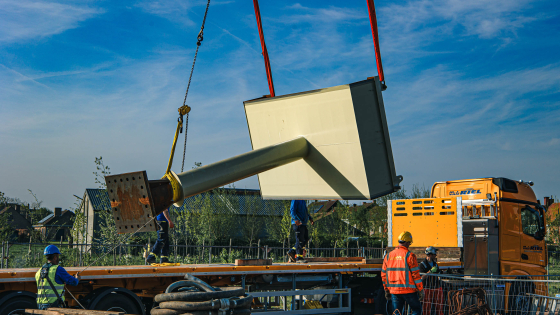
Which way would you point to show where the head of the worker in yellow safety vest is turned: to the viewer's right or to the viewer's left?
to the viewer's right

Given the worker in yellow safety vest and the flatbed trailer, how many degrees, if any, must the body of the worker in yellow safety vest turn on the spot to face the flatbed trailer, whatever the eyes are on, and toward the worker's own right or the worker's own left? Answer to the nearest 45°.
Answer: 0° — they already face it

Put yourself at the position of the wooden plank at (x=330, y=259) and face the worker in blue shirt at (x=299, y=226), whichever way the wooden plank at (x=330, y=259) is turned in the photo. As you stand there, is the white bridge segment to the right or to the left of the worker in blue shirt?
left
